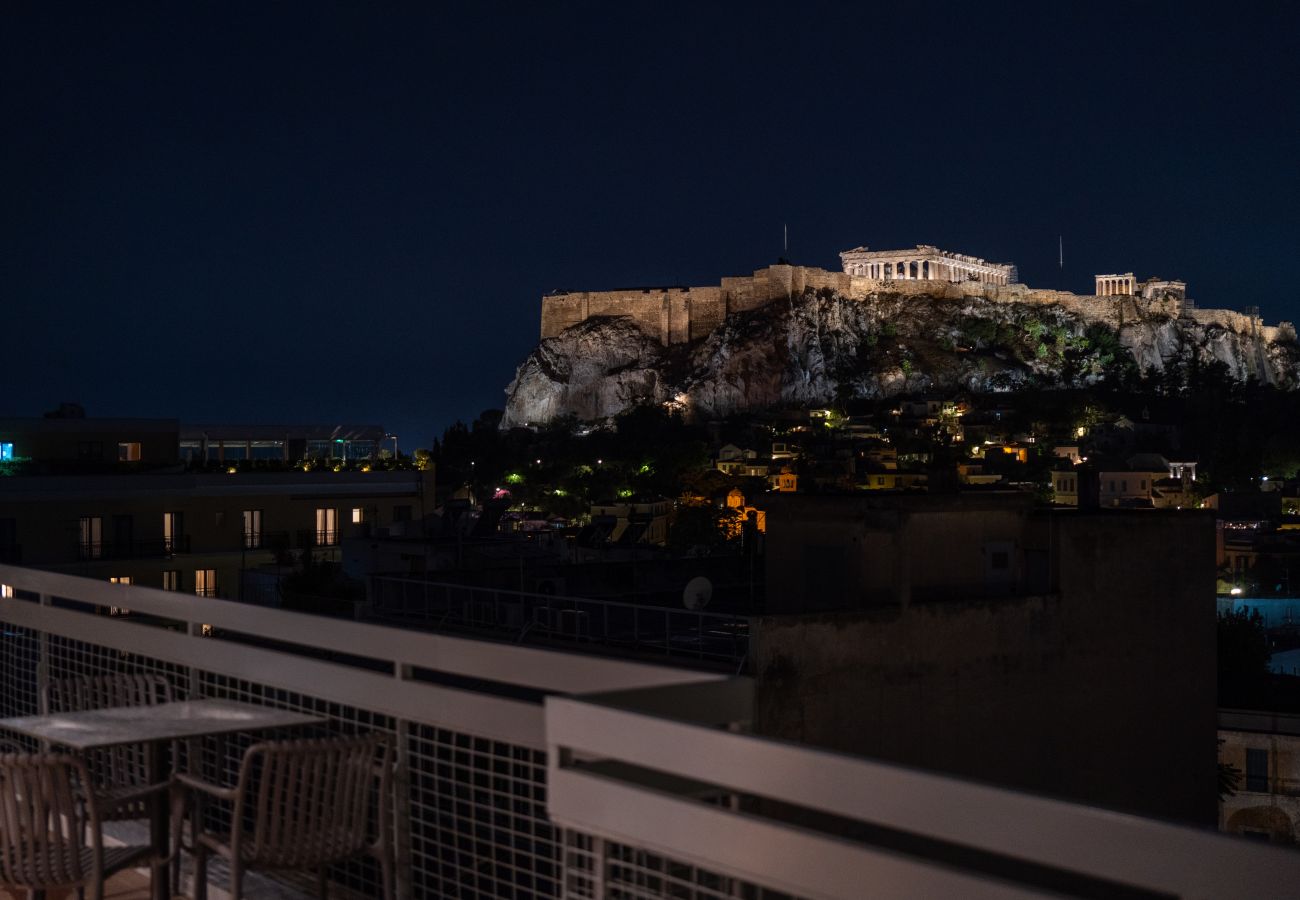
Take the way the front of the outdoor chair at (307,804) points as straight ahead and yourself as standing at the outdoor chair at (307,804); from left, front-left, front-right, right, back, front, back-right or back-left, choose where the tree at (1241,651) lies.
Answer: right

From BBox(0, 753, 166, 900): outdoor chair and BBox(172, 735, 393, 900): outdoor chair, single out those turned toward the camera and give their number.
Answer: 0

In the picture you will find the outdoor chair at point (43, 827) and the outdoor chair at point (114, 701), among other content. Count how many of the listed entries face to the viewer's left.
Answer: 0

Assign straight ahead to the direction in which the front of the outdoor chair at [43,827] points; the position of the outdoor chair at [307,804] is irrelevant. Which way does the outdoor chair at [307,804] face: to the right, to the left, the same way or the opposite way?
to the left

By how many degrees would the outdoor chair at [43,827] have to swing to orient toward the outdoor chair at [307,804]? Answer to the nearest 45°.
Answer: approximately 45° to its right

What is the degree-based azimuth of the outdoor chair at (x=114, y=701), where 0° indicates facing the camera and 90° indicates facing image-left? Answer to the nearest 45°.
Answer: approximately 315°

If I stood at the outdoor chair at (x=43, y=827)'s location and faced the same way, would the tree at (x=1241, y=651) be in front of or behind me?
in front

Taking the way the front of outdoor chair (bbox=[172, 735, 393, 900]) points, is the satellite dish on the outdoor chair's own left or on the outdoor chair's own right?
on the outdoor chair's own right

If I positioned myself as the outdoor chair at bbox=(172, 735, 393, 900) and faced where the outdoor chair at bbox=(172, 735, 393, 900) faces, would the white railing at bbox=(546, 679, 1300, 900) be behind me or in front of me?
behind

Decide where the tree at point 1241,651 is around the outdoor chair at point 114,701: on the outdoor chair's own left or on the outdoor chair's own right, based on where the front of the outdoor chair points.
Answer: on the outdoor chair's own left

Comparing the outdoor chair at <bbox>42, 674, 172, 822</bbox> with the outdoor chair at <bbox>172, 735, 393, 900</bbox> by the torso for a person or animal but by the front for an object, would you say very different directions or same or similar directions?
very different directions

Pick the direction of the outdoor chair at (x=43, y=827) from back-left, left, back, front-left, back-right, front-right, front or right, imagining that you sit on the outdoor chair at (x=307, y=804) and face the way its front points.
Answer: front-left

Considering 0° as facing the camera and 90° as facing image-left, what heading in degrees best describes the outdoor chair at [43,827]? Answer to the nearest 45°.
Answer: approximately 225°

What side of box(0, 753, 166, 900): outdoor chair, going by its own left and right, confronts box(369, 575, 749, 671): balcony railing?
front

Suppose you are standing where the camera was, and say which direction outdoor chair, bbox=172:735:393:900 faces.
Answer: facing away from the viewer and to the left of the viewer

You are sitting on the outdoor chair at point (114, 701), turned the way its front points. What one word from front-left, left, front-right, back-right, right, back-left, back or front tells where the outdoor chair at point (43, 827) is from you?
front-right
